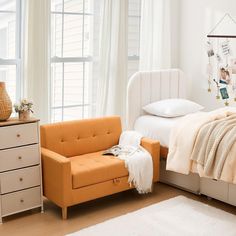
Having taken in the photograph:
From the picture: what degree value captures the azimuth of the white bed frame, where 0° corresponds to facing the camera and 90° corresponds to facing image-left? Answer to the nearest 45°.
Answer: approximately 315°

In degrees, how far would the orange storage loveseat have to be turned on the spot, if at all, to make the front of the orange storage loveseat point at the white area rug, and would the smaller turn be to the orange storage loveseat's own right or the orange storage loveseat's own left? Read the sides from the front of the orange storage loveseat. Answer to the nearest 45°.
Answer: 0° — it already faces it

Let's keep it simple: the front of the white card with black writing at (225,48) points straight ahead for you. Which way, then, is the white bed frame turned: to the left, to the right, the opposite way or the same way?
to the left

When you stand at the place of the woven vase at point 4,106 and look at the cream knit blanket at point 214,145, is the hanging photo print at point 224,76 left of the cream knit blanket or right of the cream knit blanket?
left

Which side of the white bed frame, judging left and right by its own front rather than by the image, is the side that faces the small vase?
right

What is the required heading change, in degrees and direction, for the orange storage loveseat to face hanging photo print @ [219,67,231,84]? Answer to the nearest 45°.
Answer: approximately 90° to its left

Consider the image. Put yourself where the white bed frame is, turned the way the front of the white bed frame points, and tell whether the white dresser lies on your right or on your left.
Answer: on your right

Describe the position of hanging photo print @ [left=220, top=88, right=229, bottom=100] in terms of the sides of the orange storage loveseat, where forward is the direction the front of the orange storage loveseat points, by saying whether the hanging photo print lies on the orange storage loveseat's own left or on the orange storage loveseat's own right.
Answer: on the orange storage loveseat's own left

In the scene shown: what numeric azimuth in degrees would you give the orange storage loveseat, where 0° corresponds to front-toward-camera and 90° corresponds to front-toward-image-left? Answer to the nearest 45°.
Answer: approximately 315°

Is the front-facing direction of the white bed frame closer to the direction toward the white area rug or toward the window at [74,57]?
the white area rug

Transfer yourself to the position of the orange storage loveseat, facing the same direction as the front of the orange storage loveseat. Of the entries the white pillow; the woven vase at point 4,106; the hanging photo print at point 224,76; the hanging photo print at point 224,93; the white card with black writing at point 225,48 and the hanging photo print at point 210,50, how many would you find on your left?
5

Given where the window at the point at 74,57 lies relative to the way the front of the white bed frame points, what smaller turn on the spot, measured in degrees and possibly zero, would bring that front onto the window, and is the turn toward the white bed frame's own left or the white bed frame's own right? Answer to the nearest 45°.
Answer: approximately 135° to the white bed frame's own right

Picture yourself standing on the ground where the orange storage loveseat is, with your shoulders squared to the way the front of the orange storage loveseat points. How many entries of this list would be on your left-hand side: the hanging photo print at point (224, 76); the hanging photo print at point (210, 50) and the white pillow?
3
